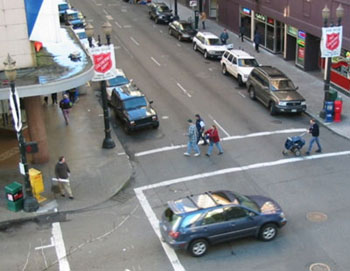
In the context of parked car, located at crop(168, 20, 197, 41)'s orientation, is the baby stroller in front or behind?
in front

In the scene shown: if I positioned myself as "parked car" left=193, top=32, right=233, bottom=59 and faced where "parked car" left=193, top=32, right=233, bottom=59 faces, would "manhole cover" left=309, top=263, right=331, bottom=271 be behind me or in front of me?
in front

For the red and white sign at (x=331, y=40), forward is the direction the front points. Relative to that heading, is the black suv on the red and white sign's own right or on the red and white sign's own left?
on the red and white sign's own right

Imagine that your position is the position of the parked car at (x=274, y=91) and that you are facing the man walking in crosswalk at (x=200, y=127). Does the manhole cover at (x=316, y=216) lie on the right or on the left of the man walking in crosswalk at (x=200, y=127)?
left

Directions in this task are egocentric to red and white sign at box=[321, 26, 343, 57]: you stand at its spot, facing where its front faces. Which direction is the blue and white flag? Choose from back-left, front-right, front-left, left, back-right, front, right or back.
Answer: front-right

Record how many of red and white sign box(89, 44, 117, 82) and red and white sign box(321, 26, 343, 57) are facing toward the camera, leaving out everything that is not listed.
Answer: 2

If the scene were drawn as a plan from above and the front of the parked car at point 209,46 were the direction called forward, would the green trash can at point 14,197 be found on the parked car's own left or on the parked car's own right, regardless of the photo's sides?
on the parked car's own right

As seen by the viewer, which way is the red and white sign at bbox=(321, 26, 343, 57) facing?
toward the camera

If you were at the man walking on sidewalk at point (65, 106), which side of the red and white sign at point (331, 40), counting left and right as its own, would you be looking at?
right
